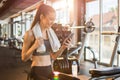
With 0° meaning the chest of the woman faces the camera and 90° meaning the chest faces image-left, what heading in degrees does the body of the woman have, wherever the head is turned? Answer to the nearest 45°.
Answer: approximately 315°
